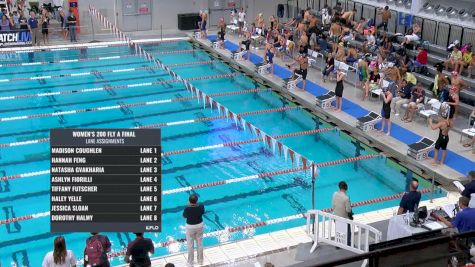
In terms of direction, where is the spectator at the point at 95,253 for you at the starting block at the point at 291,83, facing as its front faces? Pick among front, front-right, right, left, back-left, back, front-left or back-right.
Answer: front-left

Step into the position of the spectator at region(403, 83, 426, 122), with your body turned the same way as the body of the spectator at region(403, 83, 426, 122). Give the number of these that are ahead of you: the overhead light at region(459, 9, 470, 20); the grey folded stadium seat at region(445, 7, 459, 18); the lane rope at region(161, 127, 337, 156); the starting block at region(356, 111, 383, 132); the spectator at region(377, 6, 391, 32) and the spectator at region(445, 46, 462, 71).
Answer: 2

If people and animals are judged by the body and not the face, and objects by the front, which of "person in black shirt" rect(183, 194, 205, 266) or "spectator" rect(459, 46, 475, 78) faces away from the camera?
the person in black shirt

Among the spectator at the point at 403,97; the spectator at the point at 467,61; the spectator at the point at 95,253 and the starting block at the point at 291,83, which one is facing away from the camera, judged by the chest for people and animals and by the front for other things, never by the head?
the spectator at the point at 95,253

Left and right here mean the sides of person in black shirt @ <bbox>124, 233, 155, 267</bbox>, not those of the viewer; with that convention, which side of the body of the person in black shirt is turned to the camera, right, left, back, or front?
back

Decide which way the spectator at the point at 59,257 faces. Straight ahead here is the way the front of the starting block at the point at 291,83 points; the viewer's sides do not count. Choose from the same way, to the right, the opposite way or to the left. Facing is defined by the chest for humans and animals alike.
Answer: to the right

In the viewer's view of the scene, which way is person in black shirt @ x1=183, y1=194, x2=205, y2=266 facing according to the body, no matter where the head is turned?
away from the camera

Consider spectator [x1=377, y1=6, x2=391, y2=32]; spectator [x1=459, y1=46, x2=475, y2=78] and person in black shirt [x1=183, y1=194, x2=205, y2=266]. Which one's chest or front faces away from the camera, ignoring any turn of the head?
the person in black shirt

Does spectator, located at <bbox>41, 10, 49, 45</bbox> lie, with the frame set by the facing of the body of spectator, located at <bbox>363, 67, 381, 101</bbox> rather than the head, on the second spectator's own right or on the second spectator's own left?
on the second spectator's own right

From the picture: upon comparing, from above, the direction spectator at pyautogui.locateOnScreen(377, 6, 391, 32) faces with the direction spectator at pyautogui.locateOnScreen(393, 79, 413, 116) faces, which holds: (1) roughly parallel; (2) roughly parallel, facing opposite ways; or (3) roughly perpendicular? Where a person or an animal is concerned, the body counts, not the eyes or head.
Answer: roughly parallel

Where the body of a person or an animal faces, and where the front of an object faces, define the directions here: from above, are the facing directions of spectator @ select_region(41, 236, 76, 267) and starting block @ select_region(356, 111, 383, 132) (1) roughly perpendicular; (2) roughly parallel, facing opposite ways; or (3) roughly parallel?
roughly perpendicular

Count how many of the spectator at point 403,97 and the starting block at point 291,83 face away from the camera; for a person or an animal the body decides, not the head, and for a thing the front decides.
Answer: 0

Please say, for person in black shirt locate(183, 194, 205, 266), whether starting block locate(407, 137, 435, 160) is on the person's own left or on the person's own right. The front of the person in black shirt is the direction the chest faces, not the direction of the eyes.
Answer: on the person's own right

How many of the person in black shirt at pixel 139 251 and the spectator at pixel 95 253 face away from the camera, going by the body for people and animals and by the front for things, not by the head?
2

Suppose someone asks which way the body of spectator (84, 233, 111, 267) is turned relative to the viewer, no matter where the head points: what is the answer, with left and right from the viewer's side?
facing away from the viewer

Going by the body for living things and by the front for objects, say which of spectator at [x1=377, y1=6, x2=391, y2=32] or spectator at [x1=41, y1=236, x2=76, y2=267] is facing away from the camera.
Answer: spectator at [x1=41, y1=236, x2=76, y2=267]
